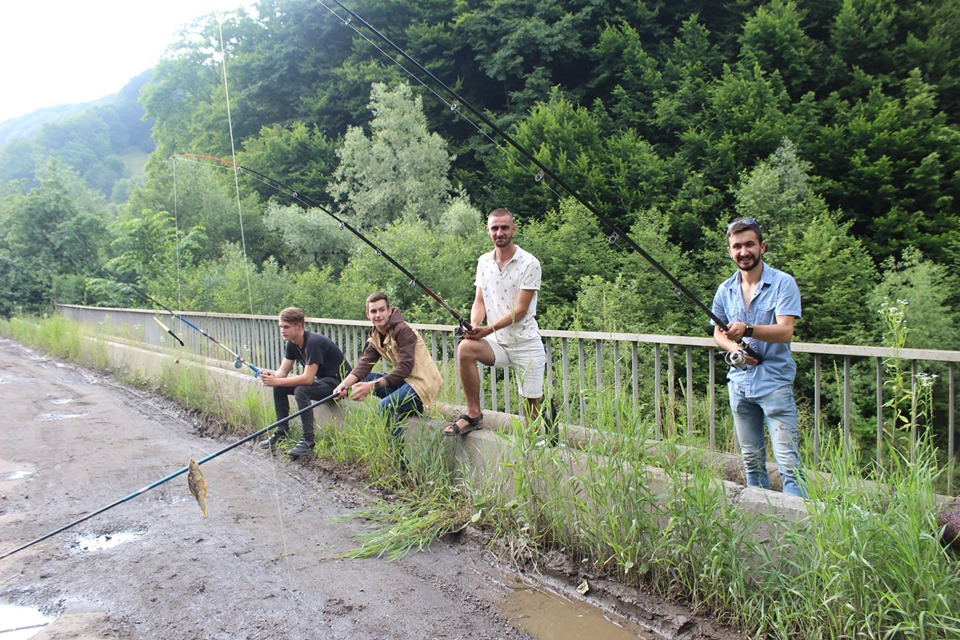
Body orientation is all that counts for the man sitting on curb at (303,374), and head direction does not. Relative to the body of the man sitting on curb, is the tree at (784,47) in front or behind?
behind

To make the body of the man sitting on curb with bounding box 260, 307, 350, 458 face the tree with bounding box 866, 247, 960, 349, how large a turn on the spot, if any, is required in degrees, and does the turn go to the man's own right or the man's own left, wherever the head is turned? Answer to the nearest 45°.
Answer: approximately 135° to the man's own left

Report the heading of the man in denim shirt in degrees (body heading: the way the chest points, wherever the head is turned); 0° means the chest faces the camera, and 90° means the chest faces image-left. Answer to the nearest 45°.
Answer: approximately 45°

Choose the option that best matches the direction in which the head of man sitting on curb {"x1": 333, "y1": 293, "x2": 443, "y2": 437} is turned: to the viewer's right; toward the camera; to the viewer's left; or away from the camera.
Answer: toward the camera

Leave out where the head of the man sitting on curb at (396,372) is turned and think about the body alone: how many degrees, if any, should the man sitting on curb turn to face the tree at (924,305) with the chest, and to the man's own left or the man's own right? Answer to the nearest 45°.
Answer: approximately 180°

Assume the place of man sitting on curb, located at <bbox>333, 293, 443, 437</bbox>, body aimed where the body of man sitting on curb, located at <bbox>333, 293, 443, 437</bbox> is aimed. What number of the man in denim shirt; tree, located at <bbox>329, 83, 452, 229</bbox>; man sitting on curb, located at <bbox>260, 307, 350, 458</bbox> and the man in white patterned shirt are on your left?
2

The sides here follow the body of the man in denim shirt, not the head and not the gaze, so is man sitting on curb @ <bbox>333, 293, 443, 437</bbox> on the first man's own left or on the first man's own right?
on the first man's own right

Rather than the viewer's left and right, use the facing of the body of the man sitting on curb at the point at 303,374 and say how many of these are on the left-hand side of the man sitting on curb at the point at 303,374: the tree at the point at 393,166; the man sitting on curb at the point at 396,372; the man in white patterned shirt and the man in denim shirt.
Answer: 3

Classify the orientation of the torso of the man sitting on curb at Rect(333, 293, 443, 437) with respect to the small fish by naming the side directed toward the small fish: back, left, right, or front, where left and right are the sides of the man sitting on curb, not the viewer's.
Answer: front

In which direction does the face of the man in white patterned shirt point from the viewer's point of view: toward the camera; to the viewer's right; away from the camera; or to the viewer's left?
toward the camera

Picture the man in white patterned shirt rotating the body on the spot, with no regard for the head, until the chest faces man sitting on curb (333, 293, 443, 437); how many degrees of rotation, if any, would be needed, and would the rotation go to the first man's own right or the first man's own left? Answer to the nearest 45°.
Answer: approximately 90° to the first man's own right

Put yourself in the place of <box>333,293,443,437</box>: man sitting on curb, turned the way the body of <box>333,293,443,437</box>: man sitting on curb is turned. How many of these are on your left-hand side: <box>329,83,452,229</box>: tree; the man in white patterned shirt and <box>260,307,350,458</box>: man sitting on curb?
1

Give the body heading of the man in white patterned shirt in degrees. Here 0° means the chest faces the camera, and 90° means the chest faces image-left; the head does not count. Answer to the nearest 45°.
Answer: approximately 45°

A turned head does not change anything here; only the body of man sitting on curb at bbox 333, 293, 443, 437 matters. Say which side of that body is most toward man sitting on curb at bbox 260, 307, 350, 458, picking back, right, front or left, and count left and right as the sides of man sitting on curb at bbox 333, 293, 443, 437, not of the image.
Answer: right

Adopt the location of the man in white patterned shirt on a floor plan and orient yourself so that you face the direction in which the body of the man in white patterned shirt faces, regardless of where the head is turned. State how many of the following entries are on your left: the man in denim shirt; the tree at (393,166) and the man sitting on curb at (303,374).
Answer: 1

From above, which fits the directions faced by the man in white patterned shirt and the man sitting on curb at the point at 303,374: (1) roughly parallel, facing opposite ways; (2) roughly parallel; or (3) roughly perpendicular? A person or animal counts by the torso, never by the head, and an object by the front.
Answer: roughly parallel

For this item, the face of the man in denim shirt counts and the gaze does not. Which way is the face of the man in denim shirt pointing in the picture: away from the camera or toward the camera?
toward the camera
